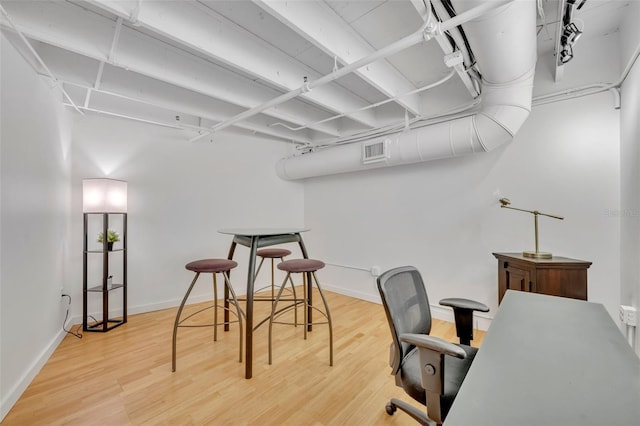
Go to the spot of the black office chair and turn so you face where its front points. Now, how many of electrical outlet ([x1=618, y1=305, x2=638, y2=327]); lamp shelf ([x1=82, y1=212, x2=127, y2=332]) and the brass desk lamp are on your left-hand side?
2

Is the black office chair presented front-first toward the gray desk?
yes

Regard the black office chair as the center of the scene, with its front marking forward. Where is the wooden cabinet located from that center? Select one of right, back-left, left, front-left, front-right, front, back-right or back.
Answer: left

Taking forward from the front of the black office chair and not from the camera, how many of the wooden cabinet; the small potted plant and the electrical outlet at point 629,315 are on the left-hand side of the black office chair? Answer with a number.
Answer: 2

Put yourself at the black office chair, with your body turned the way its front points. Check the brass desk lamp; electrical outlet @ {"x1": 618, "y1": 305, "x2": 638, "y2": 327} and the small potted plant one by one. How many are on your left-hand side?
2

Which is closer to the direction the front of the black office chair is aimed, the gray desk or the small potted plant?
the gray desk

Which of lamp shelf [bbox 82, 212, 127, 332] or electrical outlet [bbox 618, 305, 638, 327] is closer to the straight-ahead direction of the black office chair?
the electrical outlet

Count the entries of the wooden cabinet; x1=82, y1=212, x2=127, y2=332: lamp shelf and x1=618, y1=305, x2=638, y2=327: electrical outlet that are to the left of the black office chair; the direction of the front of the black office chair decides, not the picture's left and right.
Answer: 2
